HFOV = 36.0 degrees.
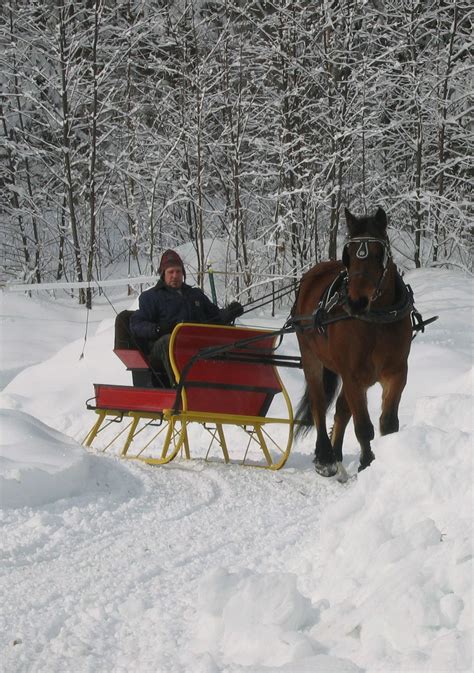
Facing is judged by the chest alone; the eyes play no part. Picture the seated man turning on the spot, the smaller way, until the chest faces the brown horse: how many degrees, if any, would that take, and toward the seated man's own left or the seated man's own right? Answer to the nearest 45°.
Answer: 0° — they already face it

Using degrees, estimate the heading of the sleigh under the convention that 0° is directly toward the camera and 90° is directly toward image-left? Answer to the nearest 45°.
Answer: approximately 315°

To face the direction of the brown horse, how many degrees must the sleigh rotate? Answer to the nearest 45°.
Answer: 0° — it already faces it

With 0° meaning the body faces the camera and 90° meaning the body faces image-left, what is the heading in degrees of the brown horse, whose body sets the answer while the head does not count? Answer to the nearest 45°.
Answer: approximately 315°

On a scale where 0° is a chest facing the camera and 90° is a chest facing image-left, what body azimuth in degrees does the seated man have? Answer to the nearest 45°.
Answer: approximately 315°
